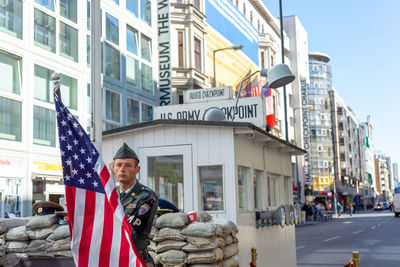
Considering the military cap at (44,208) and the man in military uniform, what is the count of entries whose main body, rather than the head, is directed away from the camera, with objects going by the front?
0

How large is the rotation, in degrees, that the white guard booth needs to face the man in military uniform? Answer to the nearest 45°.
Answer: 0° — it already faces them

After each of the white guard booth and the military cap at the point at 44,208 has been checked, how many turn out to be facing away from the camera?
0

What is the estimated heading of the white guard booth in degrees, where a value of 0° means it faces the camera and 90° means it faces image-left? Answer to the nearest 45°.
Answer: approximately 0°

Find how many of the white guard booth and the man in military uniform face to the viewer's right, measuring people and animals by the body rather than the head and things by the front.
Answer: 0

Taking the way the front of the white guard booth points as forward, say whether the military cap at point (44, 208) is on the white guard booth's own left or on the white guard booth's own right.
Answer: on the white guard booth's own right

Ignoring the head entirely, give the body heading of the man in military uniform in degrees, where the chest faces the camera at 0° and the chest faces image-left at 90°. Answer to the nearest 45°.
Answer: approximately 45°

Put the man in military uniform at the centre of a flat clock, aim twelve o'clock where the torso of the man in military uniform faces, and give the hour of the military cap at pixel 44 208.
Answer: The military cap is roughly at 4 o'clock from the man in military uniform.

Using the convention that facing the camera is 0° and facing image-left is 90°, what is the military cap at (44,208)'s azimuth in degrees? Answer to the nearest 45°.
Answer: approximately 45°

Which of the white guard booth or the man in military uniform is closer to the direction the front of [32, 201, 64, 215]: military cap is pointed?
the man in military uniform
